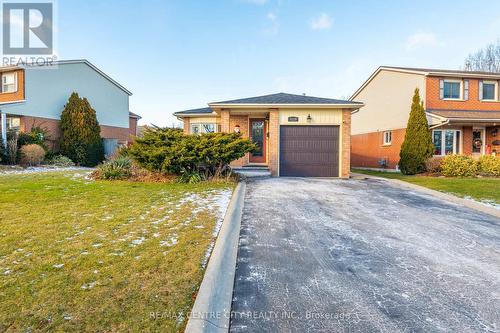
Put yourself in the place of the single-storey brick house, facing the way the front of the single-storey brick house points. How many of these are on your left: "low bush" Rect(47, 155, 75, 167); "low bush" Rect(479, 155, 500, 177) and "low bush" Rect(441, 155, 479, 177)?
2

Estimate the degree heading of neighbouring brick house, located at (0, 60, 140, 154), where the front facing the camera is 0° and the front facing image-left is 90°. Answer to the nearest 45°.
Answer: approximately 45°

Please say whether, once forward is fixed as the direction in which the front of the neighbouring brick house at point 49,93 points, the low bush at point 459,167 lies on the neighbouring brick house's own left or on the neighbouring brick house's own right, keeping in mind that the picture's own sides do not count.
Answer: on the neighbouring brick house's own left

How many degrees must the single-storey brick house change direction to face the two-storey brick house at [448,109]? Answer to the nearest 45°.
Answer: approximately 135° to its left

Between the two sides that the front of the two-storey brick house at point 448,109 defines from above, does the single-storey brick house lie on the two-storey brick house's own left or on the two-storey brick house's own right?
on the two-storey brick house's own right

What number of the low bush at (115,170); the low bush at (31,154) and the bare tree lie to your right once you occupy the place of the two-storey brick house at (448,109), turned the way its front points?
2

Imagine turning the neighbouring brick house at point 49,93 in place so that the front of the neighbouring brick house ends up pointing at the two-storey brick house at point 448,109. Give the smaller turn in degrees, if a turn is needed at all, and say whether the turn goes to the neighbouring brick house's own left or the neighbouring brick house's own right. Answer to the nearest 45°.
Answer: approximately 90° to the neighbouring brick house's own left

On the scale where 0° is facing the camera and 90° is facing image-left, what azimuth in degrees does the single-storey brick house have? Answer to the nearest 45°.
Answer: approximately 0°

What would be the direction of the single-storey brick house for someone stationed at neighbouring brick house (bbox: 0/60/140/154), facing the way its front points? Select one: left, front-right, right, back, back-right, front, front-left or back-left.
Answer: left

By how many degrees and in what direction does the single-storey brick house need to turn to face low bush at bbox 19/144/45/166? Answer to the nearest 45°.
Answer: approximately 90° to its right

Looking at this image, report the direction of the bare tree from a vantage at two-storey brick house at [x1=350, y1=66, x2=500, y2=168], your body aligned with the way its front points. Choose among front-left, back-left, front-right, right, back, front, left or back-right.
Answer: back-left
